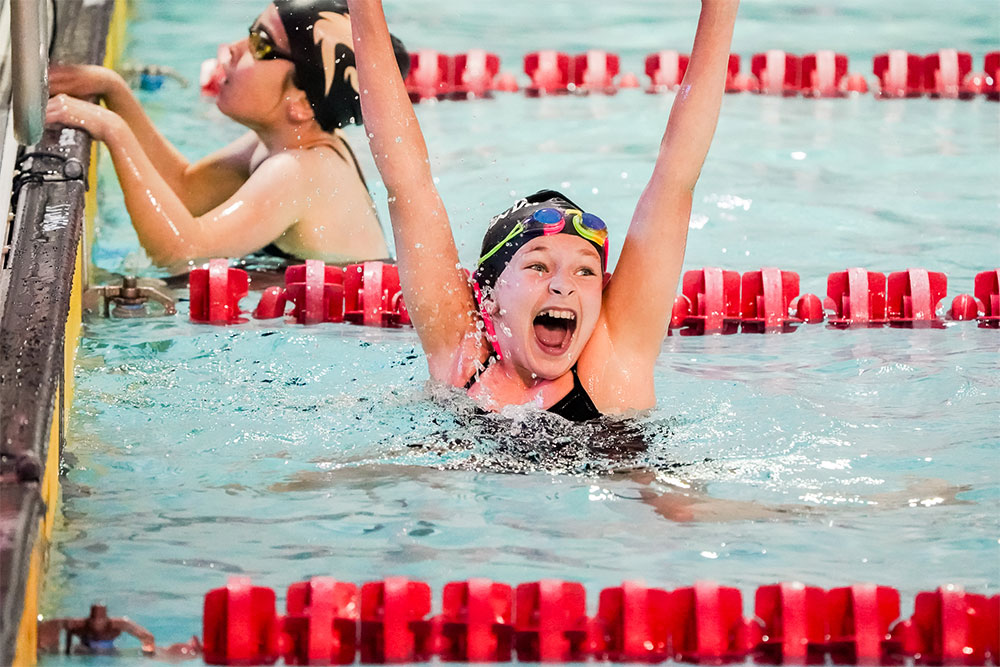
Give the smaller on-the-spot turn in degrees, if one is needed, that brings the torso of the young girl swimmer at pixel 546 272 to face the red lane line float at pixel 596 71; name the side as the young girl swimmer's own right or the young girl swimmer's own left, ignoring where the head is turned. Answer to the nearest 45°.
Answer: approximately 180°

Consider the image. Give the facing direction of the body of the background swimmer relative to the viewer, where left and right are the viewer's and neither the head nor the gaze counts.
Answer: facing to the left of the viewer

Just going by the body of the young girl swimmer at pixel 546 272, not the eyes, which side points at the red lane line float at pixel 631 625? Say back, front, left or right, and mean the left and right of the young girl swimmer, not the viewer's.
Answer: front

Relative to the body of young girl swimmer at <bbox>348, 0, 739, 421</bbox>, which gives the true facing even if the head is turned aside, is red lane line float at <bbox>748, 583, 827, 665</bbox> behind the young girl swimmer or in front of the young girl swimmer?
in front

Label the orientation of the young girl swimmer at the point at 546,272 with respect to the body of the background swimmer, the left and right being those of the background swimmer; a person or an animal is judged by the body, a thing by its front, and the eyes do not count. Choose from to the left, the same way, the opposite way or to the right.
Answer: to the left

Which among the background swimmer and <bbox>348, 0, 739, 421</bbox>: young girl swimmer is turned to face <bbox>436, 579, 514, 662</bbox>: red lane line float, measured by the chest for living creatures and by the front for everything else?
the young girl swimmer

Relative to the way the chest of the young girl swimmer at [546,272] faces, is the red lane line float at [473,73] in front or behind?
behind

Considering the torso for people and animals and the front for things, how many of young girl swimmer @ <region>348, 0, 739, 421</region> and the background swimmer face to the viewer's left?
1

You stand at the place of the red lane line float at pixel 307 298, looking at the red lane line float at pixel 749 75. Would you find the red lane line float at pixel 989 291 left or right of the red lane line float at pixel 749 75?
right

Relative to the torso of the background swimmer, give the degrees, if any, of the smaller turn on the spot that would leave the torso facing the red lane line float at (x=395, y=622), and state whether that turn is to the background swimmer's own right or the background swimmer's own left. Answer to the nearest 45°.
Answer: approximately 90° to the background swimmer's own left

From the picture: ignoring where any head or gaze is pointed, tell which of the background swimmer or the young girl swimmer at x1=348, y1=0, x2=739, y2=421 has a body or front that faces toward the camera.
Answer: the young girl swimmer

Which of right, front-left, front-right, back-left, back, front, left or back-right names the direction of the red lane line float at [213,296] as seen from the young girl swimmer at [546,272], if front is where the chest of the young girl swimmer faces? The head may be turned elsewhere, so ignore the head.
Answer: back-right

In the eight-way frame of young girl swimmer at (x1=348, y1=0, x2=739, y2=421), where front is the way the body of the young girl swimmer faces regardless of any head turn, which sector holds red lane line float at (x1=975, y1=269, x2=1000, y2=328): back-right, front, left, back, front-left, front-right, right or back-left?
back-left

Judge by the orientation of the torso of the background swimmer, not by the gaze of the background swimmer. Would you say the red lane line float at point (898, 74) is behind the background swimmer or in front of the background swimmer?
behind

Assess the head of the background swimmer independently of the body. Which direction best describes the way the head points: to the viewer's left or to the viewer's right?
to the viewer's left

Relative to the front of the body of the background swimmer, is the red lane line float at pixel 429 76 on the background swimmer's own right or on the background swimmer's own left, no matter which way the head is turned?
on the background swimmer's own right

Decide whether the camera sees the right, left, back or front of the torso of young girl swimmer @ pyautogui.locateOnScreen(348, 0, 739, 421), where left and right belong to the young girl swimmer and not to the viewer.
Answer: front

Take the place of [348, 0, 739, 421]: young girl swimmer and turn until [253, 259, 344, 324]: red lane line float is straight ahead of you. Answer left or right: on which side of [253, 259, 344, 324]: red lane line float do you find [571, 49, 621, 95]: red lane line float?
right
